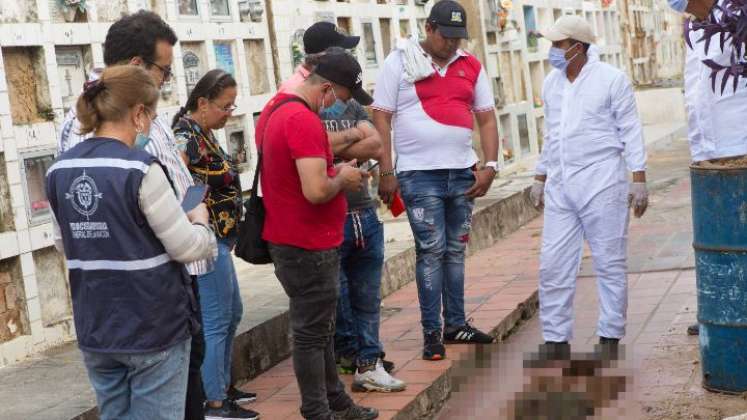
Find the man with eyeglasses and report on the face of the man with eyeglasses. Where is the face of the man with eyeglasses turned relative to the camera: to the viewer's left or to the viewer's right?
to the viewer's right

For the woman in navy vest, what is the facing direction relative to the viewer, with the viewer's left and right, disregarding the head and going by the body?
facing away from the viewer and to the right of the viewer

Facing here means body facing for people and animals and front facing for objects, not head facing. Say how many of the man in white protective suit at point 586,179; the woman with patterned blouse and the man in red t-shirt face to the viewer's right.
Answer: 2

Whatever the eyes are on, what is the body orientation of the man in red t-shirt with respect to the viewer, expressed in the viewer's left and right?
facing to the right of the viewer

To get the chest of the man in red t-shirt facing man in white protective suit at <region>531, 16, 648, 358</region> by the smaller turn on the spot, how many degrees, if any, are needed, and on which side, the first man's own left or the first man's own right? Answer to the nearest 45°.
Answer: approximately 45° to the first man's own left

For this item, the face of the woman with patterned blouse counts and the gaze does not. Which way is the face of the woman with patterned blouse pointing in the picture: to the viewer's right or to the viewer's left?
to the viewer's right

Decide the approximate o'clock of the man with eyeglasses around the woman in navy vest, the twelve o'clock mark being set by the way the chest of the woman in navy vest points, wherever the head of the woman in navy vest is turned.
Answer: The man with eyeglasses is roughly at 11 o'clock from the woman in navy vest.

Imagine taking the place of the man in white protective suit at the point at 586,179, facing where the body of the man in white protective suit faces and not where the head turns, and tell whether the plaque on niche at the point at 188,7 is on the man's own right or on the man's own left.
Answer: on the man's own right

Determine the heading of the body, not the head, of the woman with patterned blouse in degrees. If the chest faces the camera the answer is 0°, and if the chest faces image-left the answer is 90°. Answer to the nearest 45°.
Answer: approximately 270°

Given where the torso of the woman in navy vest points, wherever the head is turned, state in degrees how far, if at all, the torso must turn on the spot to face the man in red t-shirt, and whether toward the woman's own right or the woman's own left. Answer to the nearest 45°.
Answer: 0° — they already face them

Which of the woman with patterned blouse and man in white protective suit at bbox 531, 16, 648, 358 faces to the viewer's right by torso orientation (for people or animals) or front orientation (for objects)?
the woman with patterned blouse

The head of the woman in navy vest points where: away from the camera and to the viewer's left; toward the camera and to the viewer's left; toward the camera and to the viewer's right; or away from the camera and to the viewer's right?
away from the camera and to the viewer's right
